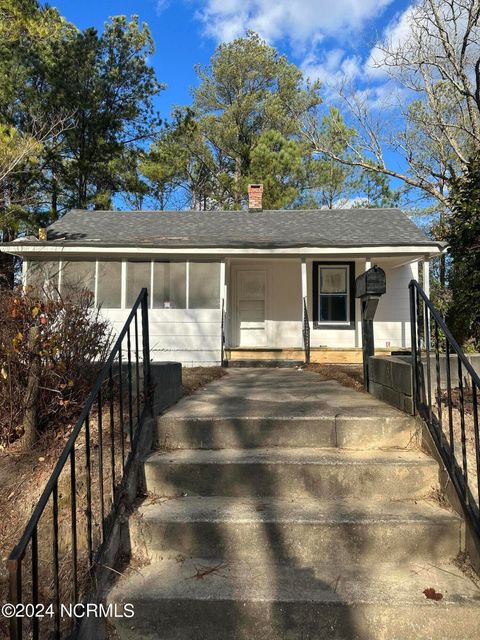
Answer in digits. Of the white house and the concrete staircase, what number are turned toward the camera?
2

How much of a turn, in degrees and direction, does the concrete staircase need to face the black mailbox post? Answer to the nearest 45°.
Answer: approximately 180°

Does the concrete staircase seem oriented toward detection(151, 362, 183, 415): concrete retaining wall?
no

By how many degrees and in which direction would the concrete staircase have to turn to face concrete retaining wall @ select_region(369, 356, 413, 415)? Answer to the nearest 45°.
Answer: approximately 135° to its left

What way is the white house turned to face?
toward the camera

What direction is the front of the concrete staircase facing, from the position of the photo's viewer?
facing the viewer

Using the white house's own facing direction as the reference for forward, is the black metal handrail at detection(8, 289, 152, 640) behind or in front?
in front

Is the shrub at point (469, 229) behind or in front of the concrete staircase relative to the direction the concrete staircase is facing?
behind

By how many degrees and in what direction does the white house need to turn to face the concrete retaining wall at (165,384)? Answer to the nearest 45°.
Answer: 0° — it already faces it

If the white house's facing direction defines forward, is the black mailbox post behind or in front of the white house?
in front

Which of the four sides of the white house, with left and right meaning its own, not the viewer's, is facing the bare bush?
front

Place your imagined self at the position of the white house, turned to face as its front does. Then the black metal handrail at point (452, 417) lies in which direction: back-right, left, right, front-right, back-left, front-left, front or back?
front

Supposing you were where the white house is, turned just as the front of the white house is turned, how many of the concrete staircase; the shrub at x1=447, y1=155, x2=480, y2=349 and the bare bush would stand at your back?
0

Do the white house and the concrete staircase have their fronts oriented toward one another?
no

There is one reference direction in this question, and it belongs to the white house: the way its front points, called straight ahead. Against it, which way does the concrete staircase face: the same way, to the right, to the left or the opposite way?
the same way

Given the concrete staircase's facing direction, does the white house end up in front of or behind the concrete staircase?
behind
